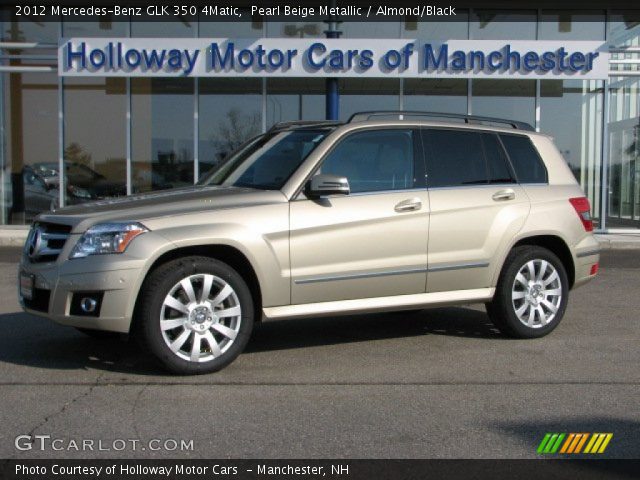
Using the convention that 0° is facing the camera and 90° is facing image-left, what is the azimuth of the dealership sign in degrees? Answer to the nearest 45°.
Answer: approximately 0°

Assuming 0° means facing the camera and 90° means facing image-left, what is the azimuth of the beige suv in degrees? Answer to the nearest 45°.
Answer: approximately 45°

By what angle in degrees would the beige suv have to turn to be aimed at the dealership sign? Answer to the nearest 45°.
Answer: approximately 135° to its right

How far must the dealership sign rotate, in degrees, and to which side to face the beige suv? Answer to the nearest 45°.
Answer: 0° — it already faces it
